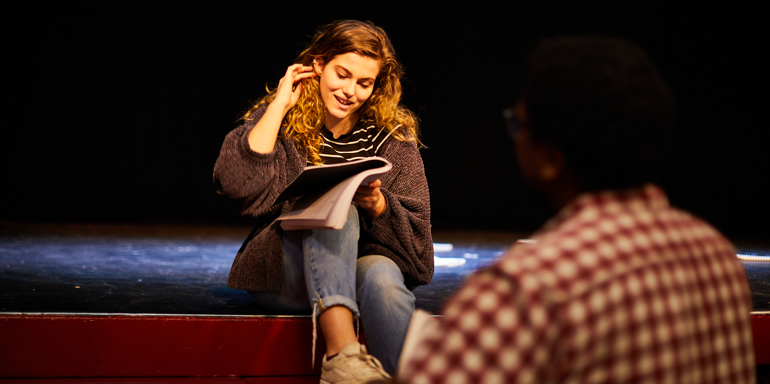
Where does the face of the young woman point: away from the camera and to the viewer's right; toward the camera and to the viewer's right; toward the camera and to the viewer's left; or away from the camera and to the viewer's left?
toward the camera and to the viewer's right

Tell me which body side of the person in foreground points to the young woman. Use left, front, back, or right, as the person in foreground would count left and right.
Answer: front

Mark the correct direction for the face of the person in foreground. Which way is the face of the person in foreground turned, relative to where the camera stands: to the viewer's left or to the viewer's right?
to the viewer's left

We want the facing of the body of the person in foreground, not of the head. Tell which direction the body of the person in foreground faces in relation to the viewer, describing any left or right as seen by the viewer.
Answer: facing away from the viewer and to the left of the viewer
